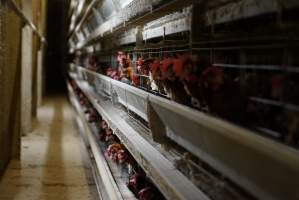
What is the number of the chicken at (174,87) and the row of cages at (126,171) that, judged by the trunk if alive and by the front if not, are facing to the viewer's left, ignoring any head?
2

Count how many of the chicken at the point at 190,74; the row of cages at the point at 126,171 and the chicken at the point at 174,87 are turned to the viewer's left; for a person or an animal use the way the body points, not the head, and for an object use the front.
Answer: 3

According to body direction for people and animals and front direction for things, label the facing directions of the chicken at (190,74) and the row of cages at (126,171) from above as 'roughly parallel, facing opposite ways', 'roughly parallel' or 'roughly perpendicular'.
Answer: roughly parallel

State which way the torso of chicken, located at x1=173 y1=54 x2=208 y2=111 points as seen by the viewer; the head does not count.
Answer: to the viewer's left

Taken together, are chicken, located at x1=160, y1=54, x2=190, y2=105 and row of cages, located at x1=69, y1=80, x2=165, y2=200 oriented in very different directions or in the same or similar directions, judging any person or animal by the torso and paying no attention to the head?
same or similar directions

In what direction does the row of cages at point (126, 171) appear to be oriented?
to the viewer's left

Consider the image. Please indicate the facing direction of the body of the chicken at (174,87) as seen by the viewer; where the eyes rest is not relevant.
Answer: to the viewer's left

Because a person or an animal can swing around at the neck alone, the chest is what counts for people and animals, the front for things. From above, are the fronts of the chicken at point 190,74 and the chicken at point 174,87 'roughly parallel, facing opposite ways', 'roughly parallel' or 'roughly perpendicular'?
roughly parallel

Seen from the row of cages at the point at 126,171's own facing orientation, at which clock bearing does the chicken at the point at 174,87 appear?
The chicken is roughly at 9 o'clock from the row of cages.

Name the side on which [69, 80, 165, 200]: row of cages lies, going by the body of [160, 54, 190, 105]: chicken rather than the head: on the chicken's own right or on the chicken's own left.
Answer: on the chicken's own right
